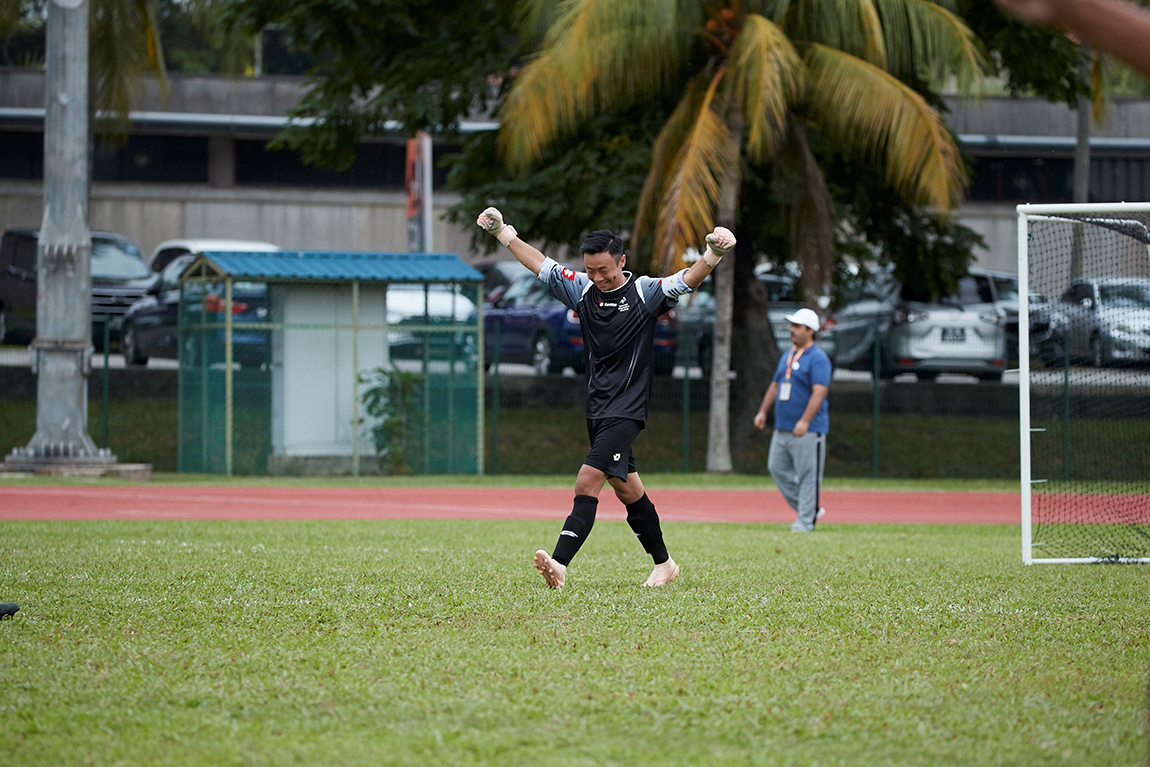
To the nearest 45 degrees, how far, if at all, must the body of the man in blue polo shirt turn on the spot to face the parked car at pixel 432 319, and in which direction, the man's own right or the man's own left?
approximately 90° to the man's own right

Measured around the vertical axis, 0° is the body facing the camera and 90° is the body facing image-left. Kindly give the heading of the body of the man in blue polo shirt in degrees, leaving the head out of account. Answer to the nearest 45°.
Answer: approximately 45°

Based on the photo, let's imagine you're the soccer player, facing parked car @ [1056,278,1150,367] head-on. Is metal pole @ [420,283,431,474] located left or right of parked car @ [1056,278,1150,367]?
left

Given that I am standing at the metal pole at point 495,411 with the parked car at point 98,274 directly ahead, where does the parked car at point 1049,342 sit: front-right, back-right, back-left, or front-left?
back-right
